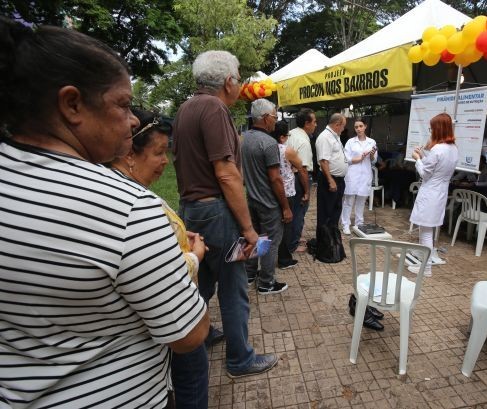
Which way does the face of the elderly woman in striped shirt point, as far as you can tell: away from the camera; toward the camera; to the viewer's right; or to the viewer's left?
to the viewer's right

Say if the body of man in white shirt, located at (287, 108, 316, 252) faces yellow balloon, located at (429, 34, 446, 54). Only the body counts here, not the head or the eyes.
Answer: yes

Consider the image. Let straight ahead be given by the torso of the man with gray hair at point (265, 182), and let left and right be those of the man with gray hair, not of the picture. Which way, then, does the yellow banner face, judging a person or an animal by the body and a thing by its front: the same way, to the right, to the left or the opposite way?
the opposite way

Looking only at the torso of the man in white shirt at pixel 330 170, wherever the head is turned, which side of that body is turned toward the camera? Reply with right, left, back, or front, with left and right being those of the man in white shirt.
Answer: right

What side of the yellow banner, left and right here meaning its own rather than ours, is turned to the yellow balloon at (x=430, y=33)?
left

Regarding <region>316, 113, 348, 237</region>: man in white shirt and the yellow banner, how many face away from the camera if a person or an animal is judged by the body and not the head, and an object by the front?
0

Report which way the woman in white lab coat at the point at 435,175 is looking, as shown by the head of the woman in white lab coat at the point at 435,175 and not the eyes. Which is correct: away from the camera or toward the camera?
away from the camera

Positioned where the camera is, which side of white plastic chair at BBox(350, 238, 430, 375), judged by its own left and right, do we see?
back

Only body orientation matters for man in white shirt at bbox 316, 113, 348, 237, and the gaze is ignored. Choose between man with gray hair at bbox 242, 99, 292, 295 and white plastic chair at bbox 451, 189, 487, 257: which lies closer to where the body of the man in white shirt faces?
the white plastic chair

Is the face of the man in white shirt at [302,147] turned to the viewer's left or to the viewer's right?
to the viewer's right
